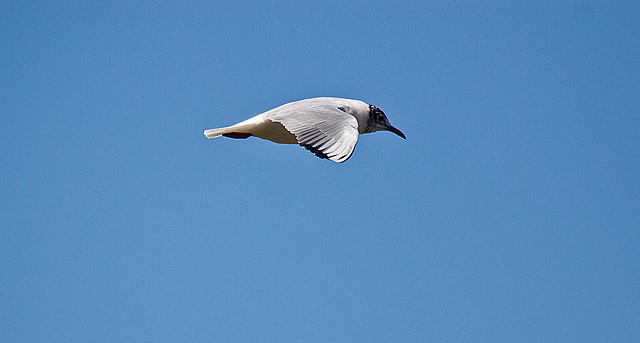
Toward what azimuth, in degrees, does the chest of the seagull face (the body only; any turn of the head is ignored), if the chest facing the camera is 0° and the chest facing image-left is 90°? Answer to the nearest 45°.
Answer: approximately 270°
